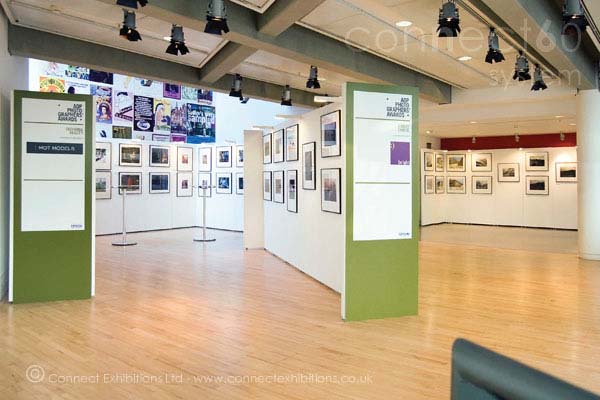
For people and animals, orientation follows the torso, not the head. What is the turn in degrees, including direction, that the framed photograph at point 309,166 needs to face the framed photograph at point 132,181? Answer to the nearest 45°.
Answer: approximately 90° to its right

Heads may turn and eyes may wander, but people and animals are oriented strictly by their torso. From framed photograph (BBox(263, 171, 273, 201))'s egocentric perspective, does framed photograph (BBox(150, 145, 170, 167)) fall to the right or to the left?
on its right

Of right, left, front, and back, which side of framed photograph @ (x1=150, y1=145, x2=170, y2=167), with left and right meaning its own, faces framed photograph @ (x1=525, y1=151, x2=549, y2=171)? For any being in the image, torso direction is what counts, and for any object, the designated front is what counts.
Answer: left

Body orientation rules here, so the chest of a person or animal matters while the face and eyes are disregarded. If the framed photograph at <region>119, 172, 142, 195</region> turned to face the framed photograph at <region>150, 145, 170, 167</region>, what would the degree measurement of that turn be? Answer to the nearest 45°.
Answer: approximately 135° to its left

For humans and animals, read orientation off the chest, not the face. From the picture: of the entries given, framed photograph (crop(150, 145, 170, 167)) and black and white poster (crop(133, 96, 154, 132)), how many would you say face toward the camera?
2

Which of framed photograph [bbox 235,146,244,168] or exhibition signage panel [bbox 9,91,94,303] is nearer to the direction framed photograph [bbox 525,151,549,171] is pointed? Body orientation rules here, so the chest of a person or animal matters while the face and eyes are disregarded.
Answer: the exhibition signage panel

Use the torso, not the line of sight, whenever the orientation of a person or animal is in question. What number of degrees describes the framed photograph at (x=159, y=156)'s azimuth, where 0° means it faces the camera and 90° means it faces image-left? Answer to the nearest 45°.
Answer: approximately 0°
